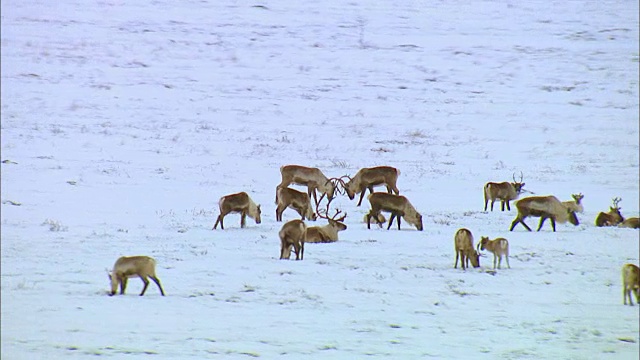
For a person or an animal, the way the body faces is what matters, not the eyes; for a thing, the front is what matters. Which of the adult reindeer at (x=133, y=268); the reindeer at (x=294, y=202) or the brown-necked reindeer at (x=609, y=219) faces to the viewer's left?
the adult reindeer

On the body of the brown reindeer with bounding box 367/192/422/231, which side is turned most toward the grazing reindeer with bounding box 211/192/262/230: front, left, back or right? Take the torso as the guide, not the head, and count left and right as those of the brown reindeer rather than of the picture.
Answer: back

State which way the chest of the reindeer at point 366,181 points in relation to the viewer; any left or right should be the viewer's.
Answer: facing to the left of the viewer

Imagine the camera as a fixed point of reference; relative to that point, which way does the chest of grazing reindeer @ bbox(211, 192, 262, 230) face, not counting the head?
to the viewer's right

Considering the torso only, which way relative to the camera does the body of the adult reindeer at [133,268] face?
to the viewer's left

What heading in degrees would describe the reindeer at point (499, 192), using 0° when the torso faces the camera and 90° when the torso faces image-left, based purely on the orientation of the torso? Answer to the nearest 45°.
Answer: approximately 270°

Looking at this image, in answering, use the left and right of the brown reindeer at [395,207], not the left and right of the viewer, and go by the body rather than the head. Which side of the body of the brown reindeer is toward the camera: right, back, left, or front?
right

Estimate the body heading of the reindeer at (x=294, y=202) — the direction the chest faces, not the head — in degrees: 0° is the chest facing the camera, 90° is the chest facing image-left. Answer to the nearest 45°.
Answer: approximately 270°

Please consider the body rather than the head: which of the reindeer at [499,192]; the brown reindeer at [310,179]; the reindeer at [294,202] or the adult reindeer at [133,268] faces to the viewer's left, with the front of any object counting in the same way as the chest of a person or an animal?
the adult reindeer

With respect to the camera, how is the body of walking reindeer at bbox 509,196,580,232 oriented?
to the viewer's right

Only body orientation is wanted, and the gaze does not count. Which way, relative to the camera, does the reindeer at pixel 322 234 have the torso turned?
to the viewer's right

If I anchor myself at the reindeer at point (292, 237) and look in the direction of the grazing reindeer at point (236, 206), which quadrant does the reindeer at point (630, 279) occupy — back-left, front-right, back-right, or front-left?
back-right
